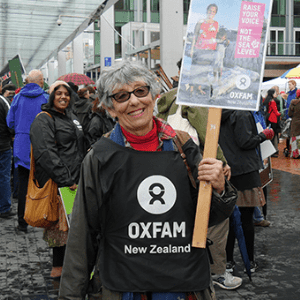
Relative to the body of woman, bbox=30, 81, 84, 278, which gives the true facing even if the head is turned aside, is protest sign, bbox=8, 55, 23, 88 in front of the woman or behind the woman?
behind

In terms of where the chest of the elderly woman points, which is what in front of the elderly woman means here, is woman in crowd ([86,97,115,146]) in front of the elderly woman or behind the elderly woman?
behind

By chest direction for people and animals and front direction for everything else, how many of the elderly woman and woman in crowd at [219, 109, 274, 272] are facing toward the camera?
1

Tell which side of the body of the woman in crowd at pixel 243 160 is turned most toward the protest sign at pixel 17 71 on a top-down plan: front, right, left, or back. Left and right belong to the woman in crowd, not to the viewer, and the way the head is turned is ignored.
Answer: left

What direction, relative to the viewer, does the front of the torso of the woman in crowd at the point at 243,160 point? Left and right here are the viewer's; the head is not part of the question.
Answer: facing away from the viewer and to the right of the viewer

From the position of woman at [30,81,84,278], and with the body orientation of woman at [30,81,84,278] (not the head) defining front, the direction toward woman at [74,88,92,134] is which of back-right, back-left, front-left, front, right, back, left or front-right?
back-left

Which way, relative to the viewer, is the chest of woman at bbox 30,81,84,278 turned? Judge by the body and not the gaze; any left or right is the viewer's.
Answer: facing the viewer and to the right of the viewer

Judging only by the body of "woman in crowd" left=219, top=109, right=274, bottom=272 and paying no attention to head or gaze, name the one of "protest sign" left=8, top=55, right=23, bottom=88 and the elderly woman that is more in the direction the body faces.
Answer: the protest sign

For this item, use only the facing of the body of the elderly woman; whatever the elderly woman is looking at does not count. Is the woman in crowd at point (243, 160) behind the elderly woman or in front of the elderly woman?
behind

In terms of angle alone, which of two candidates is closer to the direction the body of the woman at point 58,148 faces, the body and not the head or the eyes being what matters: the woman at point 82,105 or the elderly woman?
the elderly woman

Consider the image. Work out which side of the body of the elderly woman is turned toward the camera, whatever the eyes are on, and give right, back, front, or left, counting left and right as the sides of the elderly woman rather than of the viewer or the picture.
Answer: front

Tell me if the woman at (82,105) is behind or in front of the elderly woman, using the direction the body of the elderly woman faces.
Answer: behind

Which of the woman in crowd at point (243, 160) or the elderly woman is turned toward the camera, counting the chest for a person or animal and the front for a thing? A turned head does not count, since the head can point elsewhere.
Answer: the elderly woman
